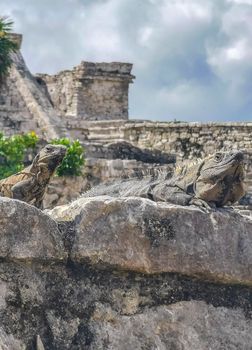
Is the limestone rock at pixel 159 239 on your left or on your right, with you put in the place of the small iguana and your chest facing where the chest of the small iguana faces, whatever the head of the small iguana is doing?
on your right

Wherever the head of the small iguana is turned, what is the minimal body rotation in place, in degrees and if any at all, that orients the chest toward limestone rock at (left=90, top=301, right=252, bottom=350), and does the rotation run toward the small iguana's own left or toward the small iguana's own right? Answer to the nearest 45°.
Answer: approximately 90° to the small iguana's own right

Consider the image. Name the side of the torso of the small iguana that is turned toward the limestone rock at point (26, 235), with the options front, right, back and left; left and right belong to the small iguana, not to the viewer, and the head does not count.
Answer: right

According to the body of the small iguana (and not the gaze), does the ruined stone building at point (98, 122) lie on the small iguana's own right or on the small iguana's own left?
on the small iguana's own left

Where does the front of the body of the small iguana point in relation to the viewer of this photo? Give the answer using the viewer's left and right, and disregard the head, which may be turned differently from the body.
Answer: facing to the right of the viewer
